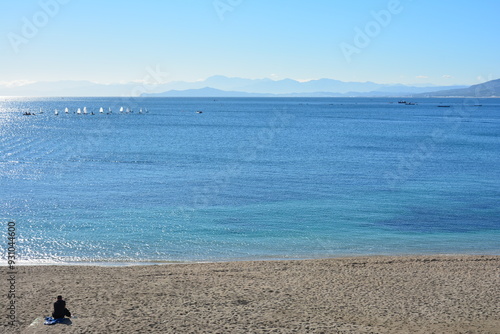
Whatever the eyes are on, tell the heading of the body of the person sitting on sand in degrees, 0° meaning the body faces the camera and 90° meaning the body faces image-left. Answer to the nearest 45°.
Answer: approximately 180°
